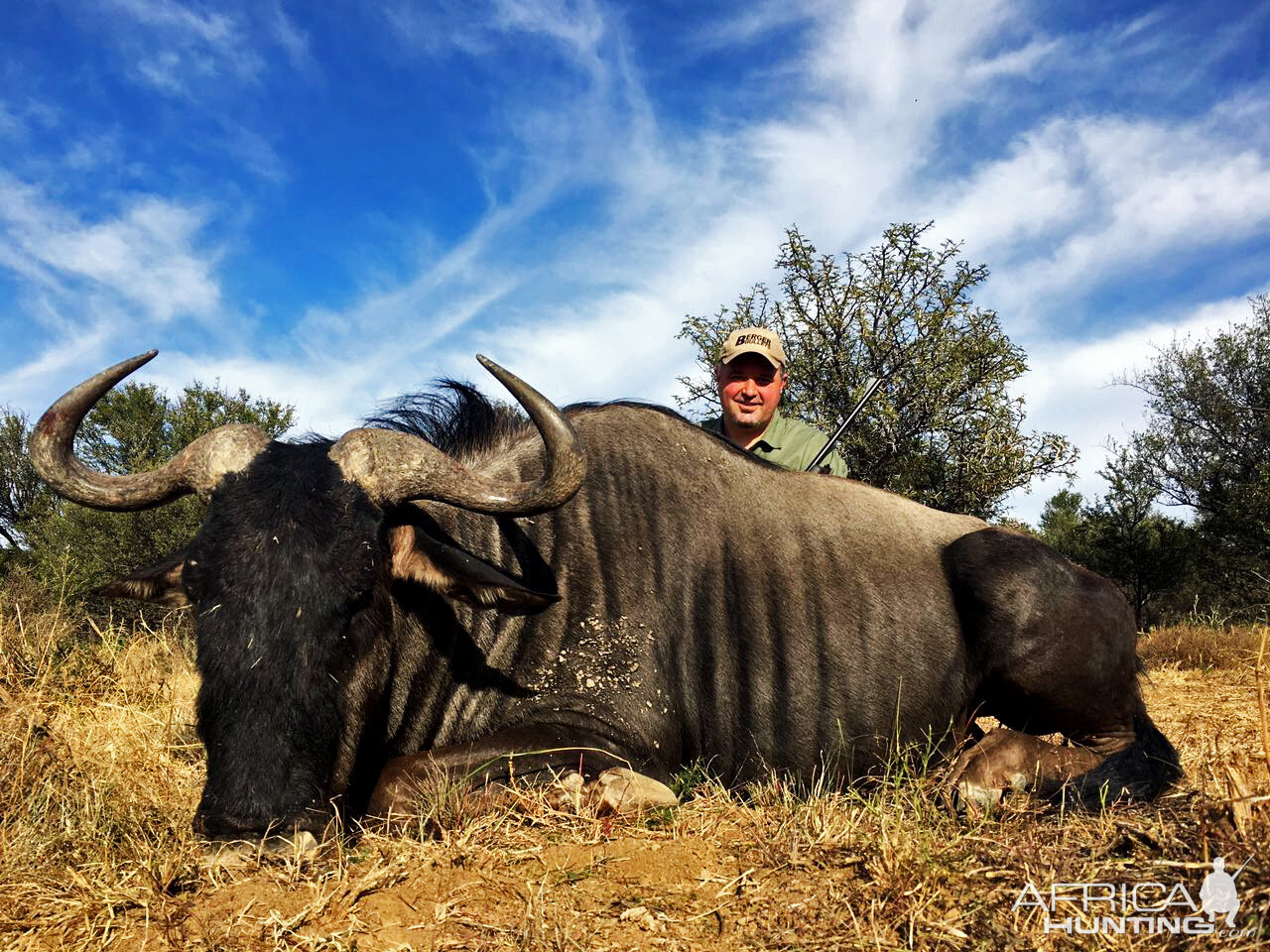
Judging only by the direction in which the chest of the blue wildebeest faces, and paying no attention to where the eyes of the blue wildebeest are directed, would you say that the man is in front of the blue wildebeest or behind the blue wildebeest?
behind

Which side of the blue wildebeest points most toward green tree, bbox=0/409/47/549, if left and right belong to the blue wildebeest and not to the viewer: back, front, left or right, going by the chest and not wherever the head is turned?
right

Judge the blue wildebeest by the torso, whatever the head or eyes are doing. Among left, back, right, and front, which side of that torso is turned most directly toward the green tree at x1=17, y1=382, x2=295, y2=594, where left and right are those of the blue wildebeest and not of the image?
right

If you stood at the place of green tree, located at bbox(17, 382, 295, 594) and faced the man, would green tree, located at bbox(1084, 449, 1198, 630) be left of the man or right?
left

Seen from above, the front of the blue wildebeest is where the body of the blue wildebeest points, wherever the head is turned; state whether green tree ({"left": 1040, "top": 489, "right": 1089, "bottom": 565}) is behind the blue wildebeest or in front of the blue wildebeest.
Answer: behind

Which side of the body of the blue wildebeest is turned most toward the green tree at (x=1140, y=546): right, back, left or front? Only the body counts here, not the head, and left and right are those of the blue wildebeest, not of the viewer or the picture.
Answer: back

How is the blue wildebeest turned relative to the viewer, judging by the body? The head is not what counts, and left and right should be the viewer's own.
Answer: facing the viewer and to the left of the viewer

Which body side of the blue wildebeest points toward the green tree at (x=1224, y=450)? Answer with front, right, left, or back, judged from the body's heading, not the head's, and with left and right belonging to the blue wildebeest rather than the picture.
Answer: back
